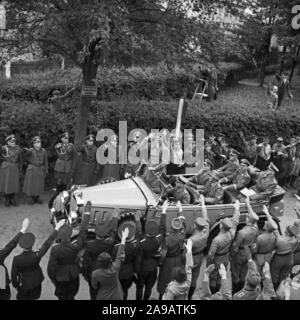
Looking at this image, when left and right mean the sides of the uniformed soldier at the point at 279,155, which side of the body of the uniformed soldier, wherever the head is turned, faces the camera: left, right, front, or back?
front

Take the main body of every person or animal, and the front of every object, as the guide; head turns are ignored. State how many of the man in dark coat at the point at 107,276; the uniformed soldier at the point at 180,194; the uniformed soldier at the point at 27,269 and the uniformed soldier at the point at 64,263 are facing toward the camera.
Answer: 0

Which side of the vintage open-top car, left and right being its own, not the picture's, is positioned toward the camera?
left

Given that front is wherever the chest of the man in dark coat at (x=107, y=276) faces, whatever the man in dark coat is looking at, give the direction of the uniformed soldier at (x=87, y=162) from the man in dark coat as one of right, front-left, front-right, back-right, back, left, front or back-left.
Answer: front

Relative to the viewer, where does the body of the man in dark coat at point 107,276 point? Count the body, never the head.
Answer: away from the camera

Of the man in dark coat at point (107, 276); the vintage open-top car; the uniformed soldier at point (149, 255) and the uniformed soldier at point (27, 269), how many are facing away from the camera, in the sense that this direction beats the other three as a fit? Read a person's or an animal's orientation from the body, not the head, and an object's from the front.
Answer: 3

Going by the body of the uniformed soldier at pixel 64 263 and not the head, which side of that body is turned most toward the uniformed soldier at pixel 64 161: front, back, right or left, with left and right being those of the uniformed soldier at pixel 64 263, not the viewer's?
front

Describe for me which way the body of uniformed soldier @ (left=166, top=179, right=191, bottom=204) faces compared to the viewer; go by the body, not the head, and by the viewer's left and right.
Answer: facing to the left of the viewer

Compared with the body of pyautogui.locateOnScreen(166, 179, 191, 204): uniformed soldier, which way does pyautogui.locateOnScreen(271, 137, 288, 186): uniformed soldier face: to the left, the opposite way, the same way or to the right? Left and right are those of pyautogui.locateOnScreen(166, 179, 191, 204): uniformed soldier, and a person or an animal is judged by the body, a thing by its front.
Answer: to the left

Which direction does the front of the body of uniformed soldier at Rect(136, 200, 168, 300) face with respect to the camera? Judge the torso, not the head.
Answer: away from the camera

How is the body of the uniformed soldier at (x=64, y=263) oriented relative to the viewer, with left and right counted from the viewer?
facing away from the viewer

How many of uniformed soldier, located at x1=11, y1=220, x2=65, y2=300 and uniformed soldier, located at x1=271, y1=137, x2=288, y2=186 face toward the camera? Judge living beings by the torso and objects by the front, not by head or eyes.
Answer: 1

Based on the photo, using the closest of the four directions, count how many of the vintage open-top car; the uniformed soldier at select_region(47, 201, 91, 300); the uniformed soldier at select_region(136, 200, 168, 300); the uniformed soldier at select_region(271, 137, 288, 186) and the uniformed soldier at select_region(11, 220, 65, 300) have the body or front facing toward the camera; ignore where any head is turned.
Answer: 1

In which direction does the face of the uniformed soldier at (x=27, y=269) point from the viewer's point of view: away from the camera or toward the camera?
away from the camera

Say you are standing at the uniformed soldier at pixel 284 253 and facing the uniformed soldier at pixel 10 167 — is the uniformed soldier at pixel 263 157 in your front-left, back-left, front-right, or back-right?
front-right

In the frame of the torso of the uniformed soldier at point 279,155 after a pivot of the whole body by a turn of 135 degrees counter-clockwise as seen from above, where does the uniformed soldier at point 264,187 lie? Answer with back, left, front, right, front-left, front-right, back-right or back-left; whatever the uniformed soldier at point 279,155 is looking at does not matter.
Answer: back-right

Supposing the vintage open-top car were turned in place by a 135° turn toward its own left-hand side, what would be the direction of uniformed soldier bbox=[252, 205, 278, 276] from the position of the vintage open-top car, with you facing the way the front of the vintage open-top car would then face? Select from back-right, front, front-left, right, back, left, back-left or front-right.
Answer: front

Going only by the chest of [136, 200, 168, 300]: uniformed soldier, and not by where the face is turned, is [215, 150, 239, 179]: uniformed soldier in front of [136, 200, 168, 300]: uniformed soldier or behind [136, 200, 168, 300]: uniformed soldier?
in front
